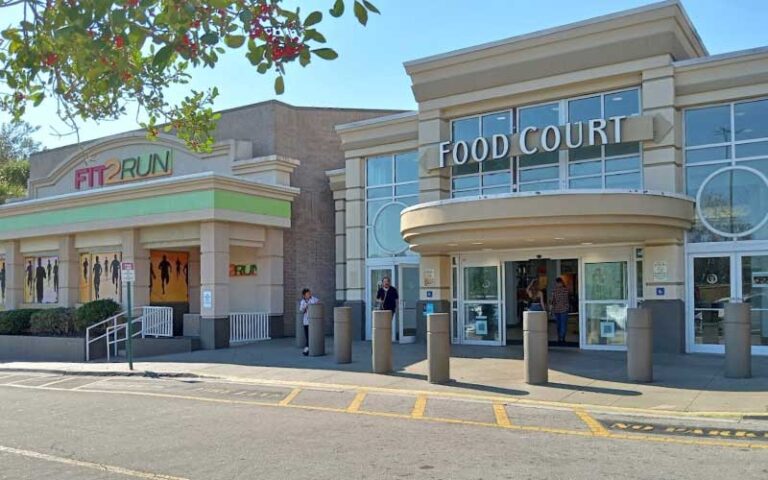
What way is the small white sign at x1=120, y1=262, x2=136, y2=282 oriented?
toward the camera

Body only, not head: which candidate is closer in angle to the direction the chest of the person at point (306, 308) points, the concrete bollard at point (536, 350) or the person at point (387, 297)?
the concrete bollard

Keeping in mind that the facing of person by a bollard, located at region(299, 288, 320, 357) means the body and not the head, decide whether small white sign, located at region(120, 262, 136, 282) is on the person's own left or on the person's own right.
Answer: on the person's own right

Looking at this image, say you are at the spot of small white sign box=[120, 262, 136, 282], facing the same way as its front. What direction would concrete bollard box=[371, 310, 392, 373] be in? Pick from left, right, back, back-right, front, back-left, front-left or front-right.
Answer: front-left

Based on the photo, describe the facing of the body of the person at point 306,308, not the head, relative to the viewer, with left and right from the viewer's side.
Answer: facing the viewer

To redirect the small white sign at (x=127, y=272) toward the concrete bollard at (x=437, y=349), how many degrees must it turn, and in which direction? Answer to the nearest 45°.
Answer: approximately 45° to its left

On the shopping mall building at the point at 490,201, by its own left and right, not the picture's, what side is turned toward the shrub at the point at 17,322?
right

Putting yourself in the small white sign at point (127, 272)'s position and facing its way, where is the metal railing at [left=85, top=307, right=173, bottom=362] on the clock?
The metal railing is roughly at 6 o'clock from the small white sign.

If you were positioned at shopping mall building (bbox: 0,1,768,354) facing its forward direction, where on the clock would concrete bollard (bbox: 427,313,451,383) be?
The concrete bollard is roughly at 11 o'clock from the shopping mall building.

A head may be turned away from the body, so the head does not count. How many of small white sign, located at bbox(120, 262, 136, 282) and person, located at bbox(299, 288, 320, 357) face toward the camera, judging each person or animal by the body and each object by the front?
2

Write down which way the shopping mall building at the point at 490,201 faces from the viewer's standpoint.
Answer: facing the viewer and to the left of the viewer

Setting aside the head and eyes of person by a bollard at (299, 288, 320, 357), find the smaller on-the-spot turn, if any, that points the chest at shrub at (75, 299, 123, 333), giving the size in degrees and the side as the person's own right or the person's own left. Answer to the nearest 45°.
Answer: approximately 135° to the person's own right
